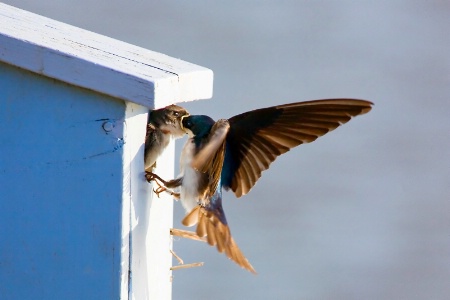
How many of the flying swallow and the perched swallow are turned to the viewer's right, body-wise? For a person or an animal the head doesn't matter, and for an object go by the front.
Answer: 1

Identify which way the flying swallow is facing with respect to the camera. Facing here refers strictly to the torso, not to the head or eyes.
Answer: to the viewer's left

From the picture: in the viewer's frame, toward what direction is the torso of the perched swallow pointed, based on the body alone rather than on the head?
to the viewer's right

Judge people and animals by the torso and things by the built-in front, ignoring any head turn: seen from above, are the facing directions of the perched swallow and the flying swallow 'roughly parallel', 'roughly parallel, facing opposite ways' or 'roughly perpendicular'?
roughly parallel, facing opposite ways
